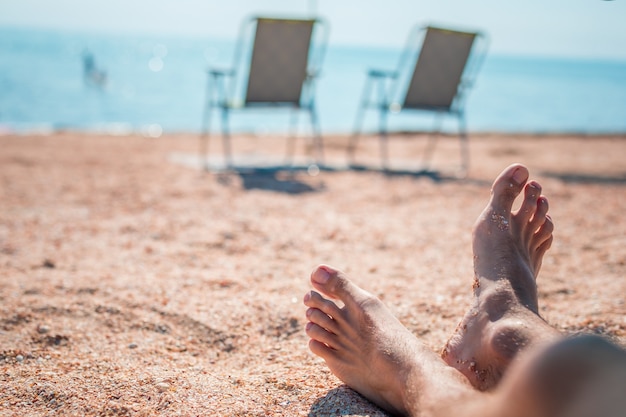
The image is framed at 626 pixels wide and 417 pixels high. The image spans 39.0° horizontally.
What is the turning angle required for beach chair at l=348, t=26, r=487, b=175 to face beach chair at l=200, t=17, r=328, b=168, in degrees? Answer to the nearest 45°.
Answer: approximately 45° to its left

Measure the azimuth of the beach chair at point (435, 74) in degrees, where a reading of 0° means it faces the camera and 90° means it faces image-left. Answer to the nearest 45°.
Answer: approximately 135°

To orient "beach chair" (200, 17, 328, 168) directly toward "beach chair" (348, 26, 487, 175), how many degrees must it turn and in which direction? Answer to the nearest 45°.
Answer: approximately 135° to its right

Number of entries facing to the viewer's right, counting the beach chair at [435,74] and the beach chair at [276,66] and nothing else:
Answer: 0

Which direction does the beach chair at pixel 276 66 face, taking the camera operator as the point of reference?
facing away from the viewer and to the left of the viewer

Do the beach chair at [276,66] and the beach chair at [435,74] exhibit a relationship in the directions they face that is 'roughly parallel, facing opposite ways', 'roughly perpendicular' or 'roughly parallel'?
roughly parallel
